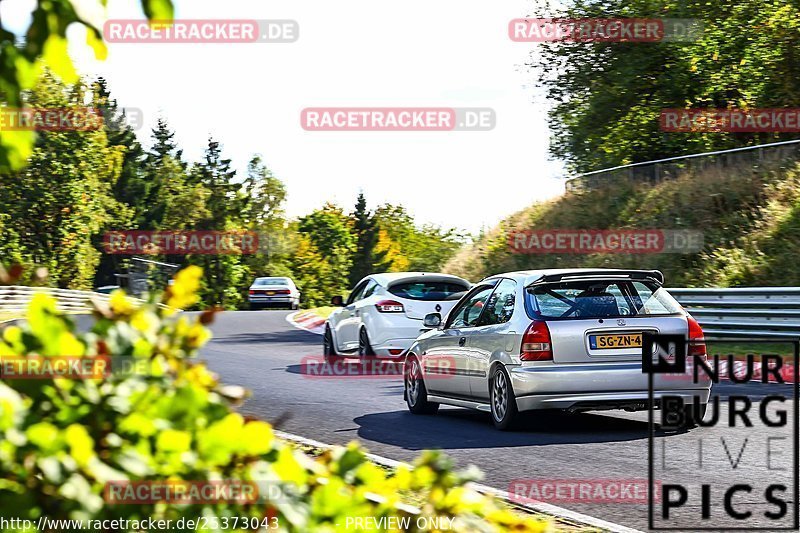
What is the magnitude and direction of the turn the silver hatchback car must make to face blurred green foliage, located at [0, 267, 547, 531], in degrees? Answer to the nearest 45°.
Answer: approximately 135° to its left

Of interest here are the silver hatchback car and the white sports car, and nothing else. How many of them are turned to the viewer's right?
0

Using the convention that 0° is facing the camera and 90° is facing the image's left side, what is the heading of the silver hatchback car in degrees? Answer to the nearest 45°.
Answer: approximately 135°

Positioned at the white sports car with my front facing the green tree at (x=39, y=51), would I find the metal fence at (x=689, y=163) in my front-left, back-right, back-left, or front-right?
back-left

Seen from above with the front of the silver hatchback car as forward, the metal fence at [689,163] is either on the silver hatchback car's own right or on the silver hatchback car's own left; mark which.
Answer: on the silver hatchback car's own right

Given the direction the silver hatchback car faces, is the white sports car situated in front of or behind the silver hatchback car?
in front

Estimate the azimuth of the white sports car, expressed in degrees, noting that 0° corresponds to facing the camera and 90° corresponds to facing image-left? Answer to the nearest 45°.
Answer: approximately 135°

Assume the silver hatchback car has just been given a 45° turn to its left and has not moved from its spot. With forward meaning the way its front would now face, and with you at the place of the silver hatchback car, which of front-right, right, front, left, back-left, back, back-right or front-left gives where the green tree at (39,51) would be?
left

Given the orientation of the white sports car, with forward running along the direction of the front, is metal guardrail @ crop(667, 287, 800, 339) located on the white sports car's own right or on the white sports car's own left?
on the white sports car's own right
